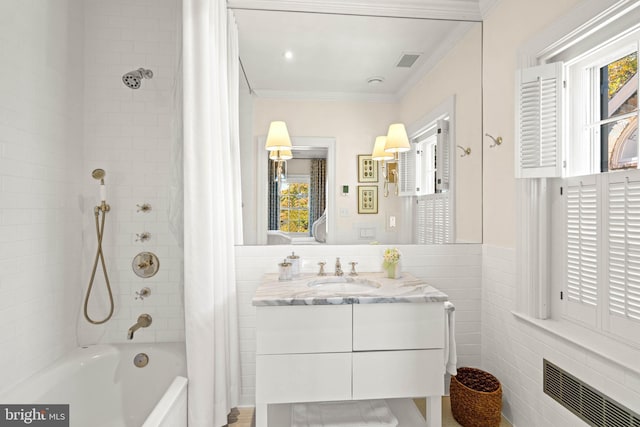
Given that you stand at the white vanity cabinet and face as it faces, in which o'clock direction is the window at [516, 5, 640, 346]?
The window is roughly at 9 o'clock from the white vanity cabinet.

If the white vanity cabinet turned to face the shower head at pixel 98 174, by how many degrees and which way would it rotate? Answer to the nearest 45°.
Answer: approximately 90° to its right

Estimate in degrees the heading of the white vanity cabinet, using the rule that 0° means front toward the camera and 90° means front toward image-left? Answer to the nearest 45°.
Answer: approximately 0°

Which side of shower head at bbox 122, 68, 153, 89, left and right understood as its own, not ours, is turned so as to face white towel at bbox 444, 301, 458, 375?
left

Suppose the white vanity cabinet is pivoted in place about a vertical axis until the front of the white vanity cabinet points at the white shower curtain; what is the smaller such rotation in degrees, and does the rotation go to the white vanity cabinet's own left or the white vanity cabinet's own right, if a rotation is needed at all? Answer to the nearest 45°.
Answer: approximately 90° to the white vanity cabinet's own right

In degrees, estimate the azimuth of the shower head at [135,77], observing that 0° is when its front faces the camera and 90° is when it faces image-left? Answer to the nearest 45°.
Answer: approximately 45°

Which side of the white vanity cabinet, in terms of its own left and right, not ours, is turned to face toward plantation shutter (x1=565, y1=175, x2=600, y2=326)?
left
